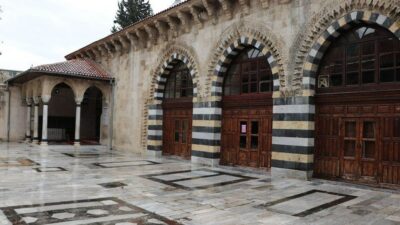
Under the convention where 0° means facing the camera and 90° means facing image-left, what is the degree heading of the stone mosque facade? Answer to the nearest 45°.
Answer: approximately 45°

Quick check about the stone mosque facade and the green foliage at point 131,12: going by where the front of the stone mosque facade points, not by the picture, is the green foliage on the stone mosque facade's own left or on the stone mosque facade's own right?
on the stone mosque facade's own right
